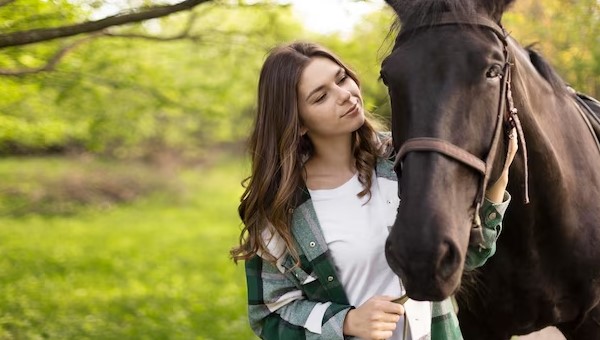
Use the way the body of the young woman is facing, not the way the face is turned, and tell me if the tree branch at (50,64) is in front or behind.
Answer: behind

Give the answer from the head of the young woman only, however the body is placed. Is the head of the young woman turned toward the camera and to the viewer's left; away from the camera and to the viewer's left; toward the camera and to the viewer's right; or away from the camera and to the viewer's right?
toward the camera and to the viewer's right

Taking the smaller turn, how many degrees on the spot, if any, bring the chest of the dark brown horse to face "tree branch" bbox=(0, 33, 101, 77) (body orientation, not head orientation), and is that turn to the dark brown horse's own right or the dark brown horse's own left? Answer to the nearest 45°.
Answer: approximately 90° to the dark brown horse's own right

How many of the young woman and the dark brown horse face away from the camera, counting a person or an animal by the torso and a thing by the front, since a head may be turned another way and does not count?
0

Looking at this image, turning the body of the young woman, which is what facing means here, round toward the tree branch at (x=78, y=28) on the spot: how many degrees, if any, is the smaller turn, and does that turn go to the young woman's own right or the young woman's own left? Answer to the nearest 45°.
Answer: approximately 180°

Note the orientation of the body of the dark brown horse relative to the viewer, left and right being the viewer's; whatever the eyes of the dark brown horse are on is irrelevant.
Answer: facing the viewer and to the left of the viewer

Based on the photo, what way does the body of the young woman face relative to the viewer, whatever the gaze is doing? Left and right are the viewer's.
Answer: facing the viewer and to the right of the viewer

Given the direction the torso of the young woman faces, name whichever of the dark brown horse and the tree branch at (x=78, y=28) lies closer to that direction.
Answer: the dark brown horse
